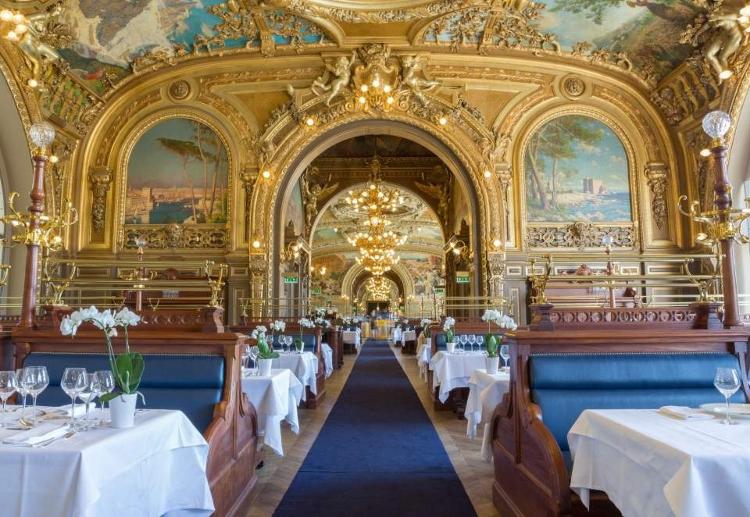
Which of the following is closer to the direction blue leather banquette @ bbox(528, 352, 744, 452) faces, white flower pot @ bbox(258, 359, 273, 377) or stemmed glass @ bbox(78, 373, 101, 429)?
the stemmed glass

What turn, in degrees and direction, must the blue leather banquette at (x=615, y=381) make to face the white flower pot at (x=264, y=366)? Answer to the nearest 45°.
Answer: approximately 90° to its right

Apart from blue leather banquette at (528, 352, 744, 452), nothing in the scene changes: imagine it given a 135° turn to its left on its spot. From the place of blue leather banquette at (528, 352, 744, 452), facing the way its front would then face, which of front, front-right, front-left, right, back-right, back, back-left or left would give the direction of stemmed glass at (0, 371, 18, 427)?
back

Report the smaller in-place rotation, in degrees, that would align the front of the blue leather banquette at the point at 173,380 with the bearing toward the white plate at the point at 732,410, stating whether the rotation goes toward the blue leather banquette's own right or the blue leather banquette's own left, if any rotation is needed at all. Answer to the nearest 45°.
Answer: approximately 45° to the blue leather banquette's own left

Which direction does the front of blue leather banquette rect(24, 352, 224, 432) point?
toward the camera

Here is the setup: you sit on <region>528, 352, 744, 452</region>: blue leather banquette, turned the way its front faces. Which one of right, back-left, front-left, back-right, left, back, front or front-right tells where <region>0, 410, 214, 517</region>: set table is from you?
front-right

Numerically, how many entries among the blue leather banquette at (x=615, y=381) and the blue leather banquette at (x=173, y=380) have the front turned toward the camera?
2

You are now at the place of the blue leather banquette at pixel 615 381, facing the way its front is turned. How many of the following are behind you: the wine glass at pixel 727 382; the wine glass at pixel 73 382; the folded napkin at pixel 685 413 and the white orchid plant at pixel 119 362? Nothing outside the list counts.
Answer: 0

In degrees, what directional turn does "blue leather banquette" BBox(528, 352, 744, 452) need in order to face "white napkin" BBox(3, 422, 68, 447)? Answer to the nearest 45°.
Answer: approximately 45° to its right

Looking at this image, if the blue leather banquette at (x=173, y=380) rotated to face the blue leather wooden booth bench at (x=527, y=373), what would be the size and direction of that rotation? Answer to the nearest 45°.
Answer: approximately 45° to its left

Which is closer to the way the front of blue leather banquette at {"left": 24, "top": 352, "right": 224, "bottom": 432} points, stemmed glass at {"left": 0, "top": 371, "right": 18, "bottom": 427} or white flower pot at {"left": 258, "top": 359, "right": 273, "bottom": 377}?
the stemmed glass

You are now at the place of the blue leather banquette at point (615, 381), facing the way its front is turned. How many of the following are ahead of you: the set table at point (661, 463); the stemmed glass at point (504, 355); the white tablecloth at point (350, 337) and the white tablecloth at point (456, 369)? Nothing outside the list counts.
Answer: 1

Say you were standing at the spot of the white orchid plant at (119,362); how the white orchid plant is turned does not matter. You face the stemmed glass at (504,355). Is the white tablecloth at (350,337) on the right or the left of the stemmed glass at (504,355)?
left

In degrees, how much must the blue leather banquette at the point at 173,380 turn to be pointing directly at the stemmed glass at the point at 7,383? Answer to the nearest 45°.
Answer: approximately 45° to its right

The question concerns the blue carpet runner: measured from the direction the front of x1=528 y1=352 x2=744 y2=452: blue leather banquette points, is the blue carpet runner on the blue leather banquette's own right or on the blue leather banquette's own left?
on the blue leather banquette's own right

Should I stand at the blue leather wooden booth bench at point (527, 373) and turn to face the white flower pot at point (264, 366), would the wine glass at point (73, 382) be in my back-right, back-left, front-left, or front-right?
front-left

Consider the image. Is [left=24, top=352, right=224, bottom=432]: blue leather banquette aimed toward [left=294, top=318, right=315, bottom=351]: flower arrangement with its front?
no

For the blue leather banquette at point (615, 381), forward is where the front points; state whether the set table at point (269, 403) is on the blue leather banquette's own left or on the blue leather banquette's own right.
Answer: on the blue leather banquette's own right

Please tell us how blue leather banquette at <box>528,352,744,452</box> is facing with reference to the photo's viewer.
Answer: facing the viewer

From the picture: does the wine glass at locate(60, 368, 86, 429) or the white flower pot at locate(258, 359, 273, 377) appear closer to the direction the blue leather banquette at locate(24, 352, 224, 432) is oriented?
the wine glass
